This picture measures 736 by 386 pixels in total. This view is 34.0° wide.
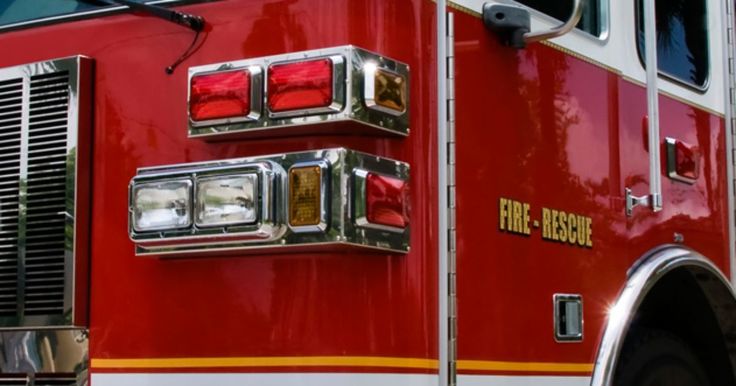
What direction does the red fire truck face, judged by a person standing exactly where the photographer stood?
facing the viewer and to the left of the viewer
